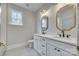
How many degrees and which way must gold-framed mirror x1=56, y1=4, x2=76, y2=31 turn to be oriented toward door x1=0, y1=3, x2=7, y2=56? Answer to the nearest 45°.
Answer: approximately 45° to its right

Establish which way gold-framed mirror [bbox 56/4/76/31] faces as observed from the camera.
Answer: facing the viewer and to the left of the viewer

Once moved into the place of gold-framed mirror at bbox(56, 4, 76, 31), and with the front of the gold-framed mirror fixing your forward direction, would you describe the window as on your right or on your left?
on your right
